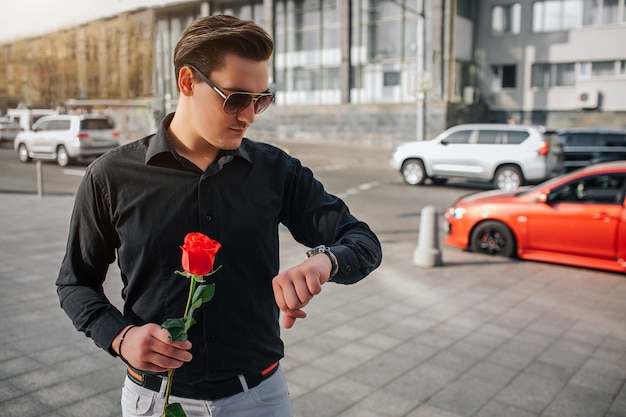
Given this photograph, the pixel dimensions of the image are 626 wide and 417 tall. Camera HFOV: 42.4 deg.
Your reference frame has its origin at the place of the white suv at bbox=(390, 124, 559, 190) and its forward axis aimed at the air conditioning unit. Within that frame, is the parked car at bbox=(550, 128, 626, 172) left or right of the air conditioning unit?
right

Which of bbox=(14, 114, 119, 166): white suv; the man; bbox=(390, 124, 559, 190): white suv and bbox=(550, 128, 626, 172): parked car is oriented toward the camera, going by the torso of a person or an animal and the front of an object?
the man

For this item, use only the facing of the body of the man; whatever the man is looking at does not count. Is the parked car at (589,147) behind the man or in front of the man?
behind

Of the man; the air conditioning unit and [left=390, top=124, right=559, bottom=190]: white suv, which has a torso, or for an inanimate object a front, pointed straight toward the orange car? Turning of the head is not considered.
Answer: the air conditioning unit

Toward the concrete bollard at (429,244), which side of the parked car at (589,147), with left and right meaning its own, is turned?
left

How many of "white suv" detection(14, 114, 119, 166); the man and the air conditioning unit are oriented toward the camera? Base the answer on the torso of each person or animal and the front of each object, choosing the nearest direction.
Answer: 2

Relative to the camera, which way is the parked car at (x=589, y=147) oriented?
to the viewer's left

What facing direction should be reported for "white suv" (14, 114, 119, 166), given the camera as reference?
facing away from the viewer and to the left of the viewer

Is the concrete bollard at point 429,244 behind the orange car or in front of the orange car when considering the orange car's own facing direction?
in front

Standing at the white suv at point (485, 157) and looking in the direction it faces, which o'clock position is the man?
The man is roughly at 9 o'clock from the white suv.

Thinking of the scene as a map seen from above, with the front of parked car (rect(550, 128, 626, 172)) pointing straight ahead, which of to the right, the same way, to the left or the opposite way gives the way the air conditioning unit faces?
to the left

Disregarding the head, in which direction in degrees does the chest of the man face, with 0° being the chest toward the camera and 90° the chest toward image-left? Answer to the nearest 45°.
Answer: approximately 0°

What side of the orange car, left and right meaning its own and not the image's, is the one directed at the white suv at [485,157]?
right

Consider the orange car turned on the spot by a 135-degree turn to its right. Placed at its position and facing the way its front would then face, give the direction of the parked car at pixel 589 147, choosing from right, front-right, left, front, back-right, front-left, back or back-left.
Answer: front-left

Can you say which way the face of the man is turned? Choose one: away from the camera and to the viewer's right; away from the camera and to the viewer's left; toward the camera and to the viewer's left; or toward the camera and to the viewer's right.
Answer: toward the camera and to the viewer's right

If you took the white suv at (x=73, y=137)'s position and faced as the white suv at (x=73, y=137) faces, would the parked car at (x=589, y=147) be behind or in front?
behind

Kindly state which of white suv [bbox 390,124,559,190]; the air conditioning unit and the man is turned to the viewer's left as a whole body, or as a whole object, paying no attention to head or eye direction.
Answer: the white suv
